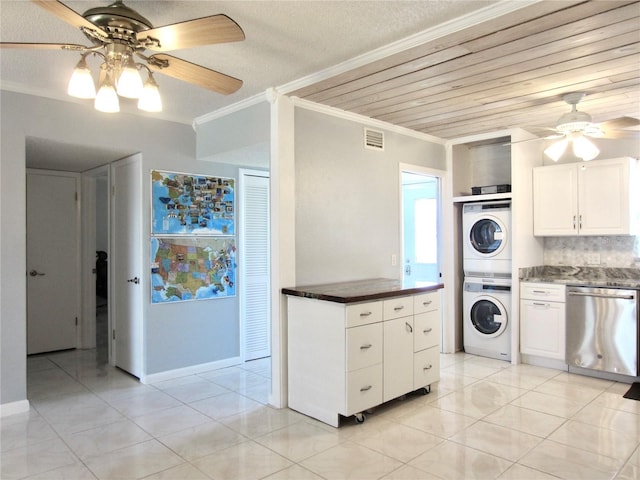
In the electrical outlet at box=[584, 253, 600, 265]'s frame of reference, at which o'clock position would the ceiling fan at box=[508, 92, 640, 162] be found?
The ceiling fan is roughly at 12 o'clock from the electrical outlet.

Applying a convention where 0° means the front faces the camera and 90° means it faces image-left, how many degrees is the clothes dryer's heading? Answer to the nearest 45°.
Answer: approximately 0°

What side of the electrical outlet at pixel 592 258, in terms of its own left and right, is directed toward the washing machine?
right

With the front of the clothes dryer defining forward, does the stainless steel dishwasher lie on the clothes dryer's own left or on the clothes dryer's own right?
on the clothes dryer's own left

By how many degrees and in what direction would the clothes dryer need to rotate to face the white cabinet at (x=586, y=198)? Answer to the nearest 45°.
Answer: approximately 90° to its left

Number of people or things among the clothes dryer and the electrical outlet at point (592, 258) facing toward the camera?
2

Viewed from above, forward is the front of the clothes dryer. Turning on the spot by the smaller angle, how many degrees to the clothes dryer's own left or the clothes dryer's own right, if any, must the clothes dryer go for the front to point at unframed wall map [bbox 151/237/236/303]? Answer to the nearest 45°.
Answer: approximately 45° to the clothes dryer's own right

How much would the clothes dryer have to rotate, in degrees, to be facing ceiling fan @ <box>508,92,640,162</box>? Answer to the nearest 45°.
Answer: approximately 45° to its left

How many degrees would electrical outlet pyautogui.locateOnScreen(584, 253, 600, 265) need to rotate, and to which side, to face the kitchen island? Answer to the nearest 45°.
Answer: approximately 45° to its right
